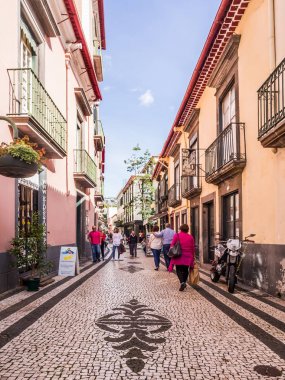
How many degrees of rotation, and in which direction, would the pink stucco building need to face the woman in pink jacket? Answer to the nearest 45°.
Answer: approximately 45° to its right

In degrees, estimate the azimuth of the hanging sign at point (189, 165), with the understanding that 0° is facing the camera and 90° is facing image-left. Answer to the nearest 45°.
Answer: approximately 0°

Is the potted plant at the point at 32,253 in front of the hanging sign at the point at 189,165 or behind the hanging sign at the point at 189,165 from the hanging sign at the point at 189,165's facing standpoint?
in front

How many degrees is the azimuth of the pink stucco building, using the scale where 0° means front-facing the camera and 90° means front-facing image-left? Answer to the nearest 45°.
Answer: approximately 270°

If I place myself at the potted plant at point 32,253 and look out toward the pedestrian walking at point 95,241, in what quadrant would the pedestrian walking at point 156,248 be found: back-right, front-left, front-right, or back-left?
front-right

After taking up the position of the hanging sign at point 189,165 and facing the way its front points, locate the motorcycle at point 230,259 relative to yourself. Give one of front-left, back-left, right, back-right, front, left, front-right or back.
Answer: front

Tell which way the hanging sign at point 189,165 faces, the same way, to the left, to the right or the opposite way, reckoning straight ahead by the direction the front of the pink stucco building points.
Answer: to the right

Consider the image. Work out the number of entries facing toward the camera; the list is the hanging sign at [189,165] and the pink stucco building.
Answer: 1

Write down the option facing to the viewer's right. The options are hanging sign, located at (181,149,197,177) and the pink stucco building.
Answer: the pink stucco building

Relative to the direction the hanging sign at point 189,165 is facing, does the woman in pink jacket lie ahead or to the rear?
ahead
